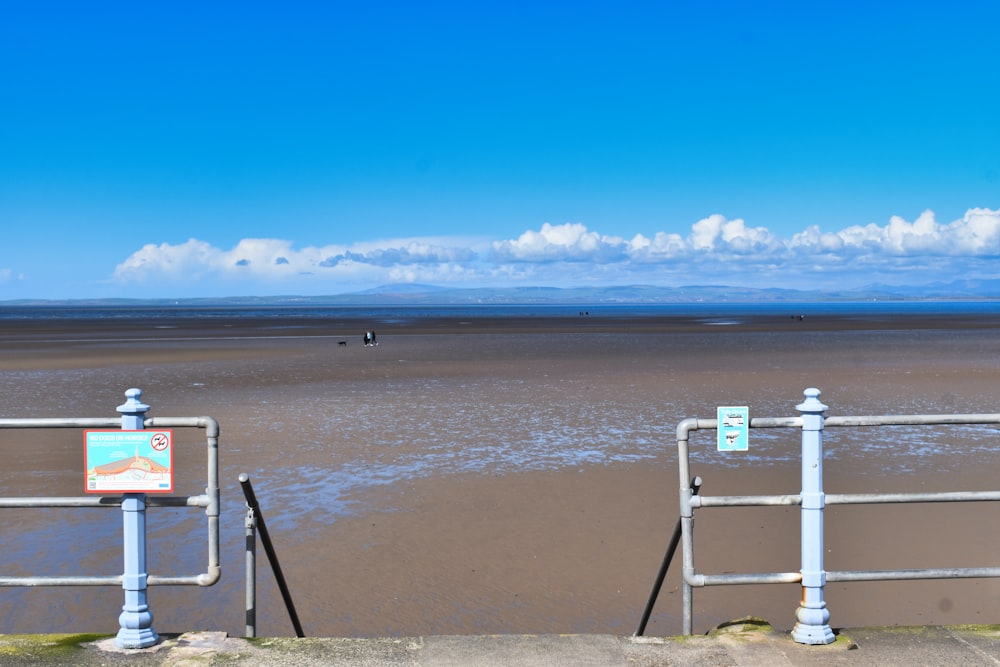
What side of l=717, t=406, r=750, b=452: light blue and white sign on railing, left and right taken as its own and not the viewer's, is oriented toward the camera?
front

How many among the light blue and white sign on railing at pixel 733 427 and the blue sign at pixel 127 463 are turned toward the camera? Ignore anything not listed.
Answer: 2

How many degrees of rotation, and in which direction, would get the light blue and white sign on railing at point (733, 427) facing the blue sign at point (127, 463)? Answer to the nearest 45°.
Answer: approximately 90° to its right

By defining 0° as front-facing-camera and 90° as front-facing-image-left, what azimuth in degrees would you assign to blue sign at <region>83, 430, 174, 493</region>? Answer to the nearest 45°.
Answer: approximately 0°

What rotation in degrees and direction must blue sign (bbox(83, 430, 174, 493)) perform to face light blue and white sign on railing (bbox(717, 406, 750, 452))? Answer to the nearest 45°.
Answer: approximately 90° to its left
